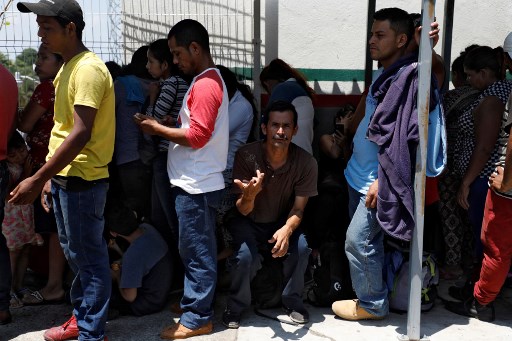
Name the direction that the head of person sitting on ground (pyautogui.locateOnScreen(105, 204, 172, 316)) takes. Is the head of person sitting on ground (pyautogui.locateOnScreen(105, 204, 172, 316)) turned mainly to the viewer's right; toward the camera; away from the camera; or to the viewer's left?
to the viewer's left

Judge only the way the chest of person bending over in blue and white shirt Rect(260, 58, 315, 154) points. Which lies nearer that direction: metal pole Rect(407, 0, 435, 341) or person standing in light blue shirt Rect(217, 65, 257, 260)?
the person standing in light blue shirt
